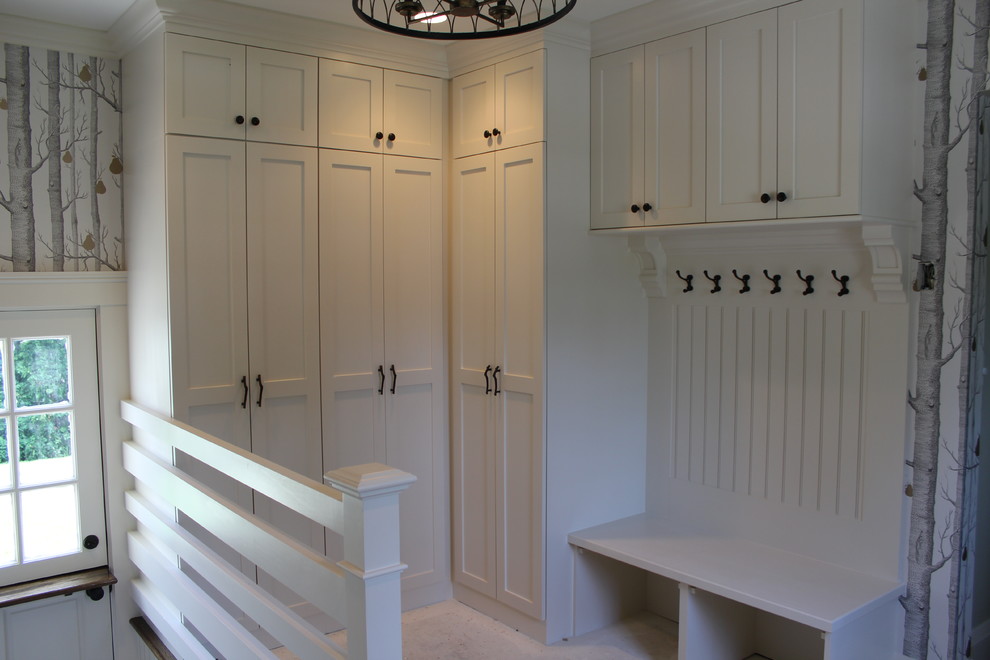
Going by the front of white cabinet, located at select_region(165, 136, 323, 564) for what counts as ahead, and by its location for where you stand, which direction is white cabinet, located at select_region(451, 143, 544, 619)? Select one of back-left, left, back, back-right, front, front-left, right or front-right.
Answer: front-left

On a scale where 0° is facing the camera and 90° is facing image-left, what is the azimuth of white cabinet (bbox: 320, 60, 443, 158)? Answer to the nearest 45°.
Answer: approximately 315°

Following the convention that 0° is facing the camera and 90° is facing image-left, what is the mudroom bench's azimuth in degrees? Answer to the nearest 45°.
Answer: approximately 45°

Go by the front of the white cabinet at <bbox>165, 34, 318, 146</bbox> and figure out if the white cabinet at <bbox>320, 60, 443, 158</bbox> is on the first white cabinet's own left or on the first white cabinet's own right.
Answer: on the first white cabinet's own left
